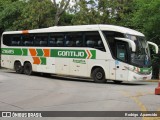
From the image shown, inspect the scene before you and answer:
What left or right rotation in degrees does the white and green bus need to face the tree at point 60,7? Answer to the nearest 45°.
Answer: approximately 135° to its left

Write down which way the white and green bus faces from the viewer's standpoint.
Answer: facing the viewer and to the right of the viewer
